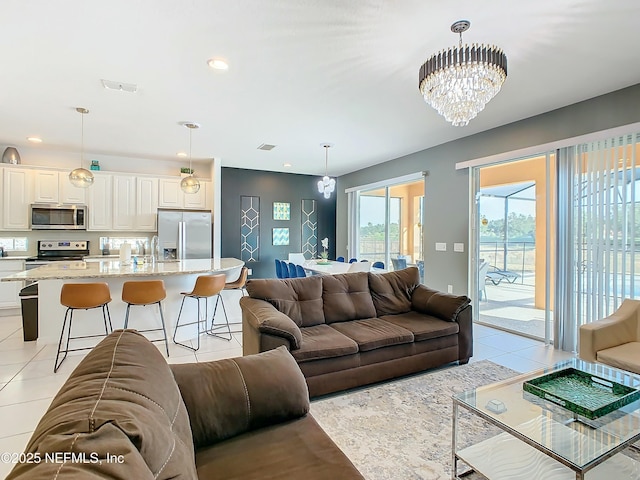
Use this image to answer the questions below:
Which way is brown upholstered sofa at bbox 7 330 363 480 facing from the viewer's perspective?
to the viewer's right

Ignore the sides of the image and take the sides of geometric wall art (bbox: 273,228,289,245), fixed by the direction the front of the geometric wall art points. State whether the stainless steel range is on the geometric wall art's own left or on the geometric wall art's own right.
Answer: on the geometric wall art's own right

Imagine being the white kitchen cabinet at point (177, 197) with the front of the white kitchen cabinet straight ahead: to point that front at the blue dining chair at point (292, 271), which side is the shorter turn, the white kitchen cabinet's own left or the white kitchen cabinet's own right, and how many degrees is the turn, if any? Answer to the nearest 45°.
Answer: approximately 45° to the white kitchen cabinet's own left

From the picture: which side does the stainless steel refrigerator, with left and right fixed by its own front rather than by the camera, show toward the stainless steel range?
right

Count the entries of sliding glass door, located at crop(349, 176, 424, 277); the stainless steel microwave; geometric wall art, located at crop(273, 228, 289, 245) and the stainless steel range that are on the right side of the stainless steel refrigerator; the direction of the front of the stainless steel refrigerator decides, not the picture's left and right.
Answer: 2

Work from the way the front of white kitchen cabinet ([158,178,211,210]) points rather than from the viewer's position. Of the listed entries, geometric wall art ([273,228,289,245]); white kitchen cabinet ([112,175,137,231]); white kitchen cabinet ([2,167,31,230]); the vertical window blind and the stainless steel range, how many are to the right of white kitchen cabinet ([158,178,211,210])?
3

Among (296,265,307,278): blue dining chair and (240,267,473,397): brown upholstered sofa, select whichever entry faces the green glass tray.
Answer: the brown upholstered sofa

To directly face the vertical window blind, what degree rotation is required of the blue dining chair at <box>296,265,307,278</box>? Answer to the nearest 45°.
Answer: approximately 90° to its right

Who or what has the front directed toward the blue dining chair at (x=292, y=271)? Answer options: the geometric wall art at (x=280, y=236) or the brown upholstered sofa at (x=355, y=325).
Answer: the geometric wall art

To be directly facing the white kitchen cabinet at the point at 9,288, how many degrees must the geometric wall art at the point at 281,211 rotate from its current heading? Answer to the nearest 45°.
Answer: approximately 45° to its right

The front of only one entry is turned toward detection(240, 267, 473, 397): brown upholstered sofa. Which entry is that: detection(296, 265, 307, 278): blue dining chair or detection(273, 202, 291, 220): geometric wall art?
the geometric wall art

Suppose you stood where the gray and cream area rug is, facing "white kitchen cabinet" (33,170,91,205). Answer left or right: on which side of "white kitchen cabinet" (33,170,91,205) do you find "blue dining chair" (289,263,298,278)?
right

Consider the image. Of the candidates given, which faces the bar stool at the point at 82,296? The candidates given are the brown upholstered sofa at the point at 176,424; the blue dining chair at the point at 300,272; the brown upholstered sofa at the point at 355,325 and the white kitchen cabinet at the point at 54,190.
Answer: the white kitchen cabinet

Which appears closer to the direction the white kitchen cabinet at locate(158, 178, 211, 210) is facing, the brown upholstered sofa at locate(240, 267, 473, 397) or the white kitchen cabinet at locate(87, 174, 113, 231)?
the brown upholstered sofa

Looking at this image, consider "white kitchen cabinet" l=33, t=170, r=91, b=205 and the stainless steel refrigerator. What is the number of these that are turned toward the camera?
2

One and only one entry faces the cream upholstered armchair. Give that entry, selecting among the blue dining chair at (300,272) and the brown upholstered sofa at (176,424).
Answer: the brown upholstered sofa
